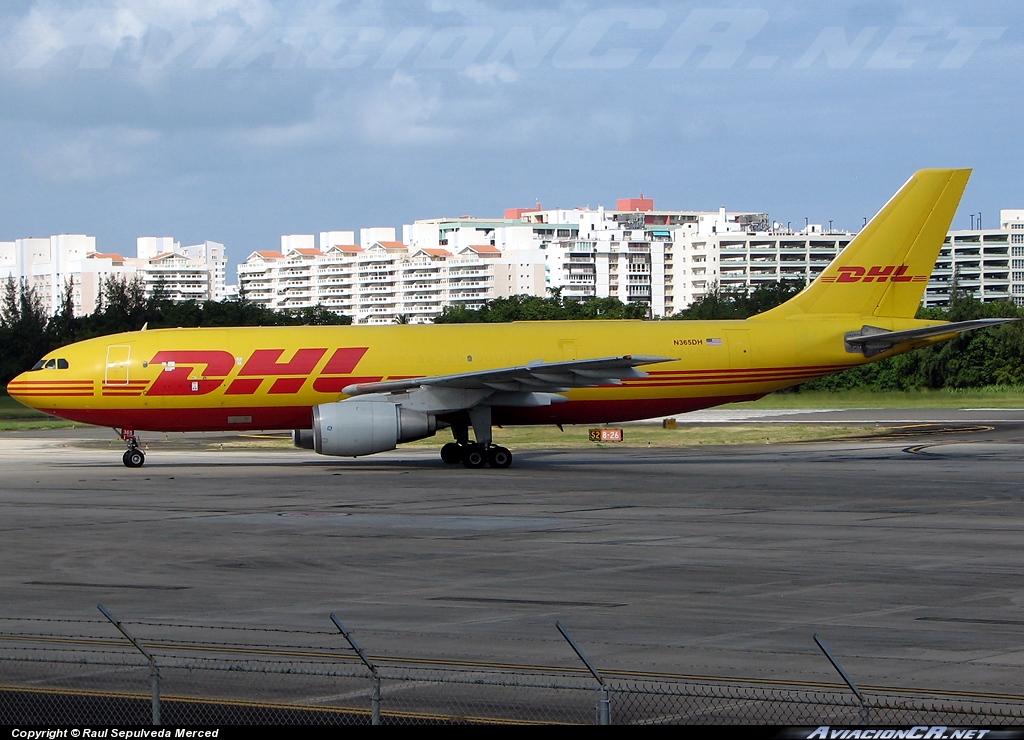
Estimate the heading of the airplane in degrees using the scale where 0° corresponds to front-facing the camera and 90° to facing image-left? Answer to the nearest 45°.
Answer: approximately 90°

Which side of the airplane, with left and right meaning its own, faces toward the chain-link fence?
left
